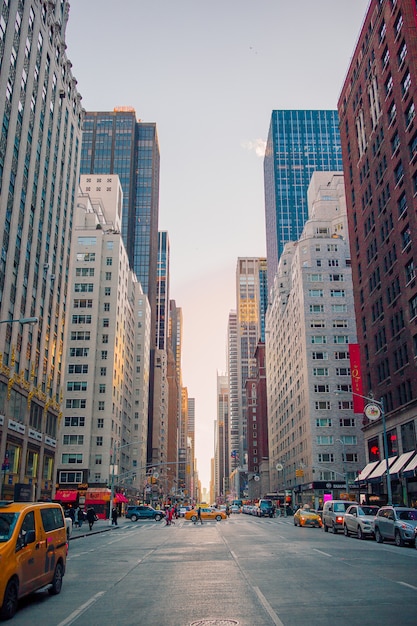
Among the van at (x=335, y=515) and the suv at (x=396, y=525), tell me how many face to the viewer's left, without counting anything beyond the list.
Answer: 0

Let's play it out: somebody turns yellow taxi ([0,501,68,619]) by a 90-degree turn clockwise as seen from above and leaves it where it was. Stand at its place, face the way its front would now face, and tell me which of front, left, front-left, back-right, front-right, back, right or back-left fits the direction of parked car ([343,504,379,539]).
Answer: right

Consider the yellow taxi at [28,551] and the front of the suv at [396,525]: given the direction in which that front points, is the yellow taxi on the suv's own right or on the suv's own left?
on the suv's own right

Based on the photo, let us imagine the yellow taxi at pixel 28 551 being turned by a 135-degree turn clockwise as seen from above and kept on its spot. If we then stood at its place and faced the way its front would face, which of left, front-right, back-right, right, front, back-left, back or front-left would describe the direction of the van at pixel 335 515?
front-right

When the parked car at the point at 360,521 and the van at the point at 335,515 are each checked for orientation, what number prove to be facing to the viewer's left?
0

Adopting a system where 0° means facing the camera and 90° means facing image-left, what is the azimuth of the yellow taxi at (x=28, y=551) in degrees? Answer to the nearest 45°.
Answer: approximately 45°

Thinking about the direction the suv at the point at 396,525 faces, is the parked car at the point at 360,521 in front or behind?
behind

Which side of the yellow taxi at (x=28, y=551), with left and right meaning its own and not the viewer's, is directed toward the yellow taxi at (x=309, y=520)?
back

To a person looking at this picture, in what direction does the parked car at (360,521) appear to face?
facing the viewer and to the right of the viewer

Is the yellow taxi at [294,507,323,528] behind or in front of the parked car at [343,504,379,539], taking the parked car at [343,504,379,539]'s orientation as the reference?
behind

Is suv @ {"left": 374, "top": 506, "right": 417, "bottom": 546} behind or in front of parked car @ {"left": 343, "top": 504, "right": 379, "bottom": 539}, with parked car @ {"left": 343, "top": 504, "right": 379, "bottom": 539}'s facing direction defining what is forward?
in front

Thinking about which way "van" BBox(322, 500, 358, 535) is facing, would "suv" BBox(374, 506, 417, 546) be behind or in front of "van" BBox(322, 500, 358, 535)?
in front
